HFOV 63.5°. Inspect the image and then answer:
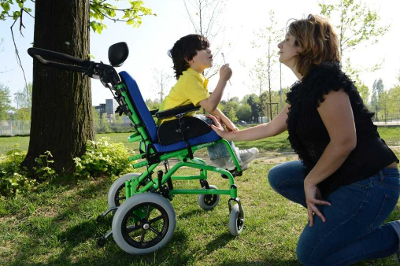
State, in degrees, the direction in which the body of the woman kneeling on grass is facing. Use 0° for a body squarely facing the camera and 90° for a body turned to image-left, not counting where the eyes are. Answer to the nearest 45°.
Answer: approximately 90°

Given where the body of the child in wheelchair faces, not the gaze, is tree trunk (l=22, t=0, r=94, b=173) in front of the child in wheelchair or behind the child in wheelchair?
behind

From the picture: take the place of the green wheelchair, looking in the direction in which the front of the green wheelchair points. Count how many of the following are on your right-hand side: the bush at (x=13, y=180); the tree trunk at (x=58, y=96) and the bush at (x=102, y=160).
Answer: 0

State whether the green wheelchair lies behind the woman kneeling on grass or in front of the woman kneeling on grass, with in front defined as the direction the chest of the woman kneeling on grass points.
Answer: in front

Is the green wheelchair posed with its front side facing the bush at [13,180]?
no

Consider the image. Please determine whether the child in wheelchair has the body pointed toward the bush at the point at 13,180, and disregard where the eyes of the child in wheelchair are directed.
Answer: no

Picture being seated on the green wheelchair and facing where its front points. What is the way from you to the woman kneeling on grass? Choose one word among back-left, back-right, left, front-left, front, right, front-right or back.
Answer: front-right

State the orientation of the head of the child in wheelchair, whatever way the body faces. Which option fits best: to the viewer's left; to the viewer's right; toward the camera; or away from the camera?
to the viewer's right

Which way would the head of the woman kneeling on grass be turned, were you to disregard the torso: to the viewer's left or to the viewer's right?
to the viewer's left

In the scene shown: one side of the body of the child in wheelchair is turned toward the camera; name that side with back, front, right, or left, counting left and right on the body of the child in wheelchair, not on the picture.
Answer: right

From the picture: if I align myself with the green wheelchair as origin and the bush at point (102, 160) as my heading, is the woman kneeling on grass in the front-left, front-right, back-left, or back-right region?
back-right

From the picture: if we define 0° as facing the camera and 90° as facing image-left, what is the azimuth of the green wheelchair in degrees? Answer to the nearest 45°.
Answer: approximately 270°

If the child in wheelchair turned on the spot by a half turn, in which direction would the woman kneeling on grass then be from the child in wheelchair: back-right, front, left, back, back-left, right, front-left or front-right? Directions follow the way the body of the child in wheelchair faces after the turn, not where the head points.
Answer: back-left

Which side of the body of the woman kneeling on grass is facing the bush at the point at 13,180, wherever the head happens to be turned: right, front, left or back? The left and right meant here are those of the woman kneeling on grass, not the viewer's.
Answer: front

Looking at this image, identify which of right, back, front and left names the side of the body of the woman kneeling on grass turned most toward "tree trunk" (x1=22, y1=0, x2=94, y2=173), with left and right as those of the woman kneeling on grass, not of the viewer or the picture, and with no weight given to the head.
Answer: front

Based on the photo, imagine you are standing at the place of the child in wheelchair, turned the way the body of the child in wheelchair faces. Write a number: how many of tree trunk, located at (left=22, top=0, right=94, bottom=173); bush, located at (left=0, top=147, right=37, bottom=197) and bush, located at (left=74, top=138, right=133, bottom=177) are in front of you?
0
